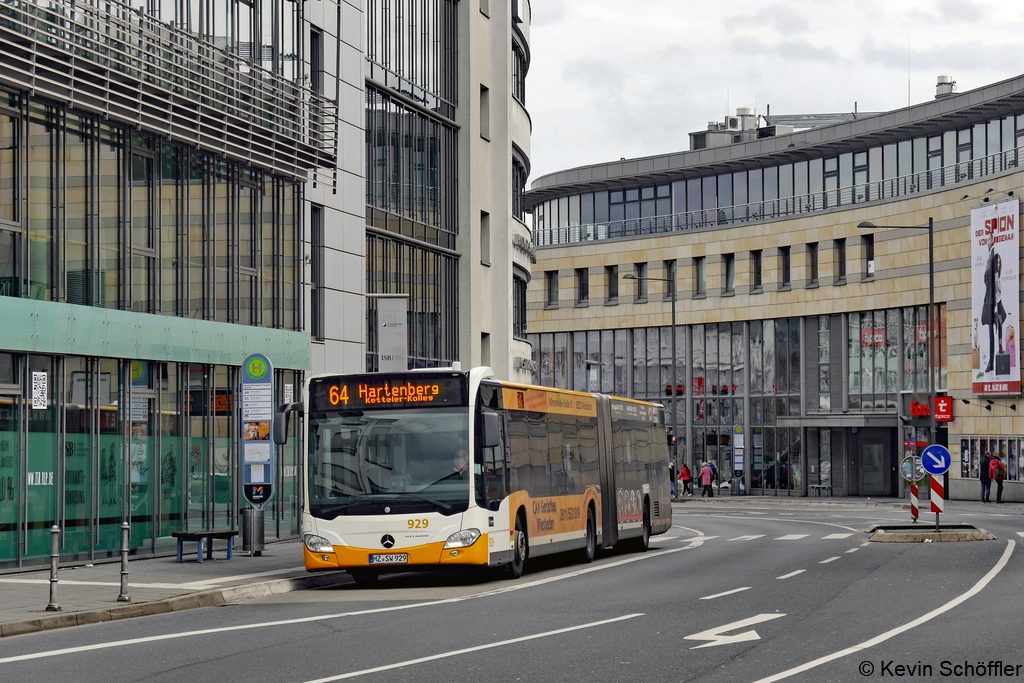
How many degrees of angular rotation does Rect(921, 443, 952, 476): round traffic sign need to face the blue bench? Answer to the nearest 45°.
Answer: approximately 45° to its right

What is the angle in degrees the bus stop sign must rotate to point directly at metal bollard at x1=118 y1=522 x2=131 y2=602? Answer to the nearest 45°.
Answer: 0° — it already faces it

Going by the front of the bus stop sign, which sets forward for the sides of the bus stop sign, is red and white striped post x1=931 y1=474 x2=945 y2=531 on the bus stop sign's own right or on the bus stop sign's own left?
on the bus stop sign's own left

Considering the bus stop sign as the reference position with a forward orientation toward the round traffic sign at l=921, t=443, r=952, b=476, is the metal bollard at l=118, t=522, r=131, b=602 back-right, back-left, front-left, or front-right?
back-right

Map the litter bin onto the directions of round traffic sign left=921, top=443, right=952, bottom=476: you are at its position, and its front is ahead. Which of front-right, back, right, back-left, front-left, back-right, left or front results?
front-right

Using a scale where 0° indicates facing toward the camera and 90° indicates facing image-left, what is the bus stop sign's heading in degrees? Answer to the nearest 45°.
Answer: approximately 0°

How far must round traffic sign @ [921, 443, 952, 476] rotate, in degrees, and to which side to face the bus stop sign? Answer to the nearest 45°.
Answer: approximately 45° to its right

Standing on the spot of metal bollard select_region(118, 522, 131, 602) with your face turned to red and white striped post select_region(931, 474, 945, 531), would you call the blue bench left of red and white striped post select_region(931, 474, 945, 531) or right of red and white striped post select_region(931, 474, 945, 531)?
left

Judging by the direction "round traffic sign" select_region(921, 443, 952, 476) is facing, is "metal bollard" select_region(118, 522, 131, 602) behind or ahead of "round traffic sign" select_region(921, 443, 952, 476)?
ahead

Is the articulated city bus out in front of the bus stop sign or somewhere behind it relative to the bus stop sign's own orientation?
behind
